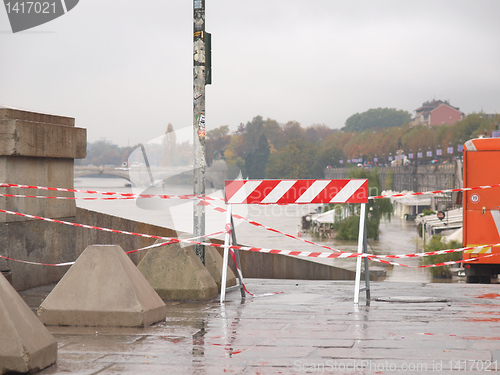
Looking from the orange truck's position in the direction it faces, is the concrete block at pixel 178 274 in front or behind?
behind

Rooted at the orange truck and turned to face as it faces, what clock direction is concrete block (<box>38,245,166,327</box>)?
The concrete block is roughly at 7 o'clock from the orange truck.

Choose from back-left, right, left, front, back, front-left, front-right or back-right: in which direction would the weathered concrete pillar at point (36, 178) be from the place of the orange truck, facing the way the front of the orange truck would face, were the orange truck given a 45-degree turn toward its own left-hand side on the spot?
left

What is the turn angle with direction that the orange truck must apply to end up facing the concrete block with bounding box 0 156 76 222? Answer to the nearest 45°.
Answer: approximately 135° to its left

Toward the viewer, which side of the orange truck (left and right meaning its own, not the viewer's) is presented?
back

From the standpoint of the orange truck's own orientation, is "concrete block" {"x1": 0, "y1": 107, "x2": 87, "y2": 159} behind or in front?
behind

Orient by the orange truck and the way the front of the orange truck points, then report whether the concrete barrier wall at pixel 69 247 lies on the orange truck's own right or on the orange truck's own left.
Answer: on the orange truck's own left
